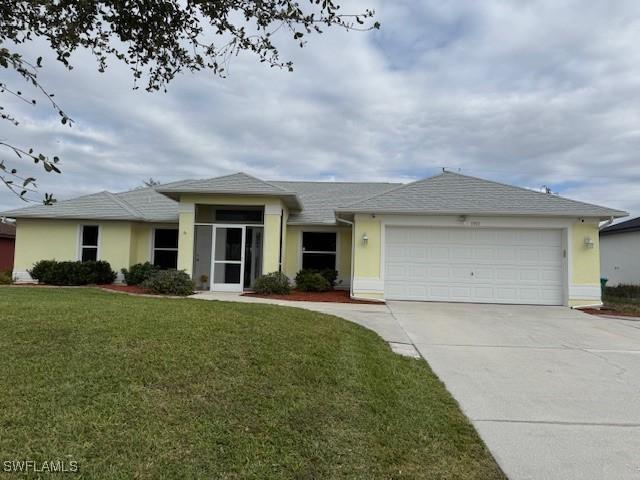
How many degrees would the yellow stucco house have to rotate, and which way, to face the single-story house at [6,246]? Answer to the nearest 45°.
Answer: approximately 135° to its right

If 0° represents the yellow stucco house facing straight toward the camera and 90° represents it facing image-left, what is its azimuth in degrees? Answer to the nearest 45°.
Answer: approximately 0°

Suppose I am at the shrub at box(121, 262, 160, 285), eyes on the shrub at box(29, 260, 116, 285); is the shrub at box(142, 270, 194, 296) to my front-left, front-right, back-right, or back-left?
back-left

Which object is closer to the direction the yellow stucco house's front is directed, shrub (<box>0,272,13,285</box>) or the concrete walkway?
the concrete walkway

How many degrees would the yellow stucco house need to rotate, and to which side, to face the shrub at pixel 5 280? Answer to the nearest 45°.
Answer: approximately 90° to its right

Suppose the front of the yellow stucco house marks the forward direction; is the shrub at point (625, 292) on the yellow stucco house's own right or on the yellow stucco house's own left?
on the yellow stucco house's own left

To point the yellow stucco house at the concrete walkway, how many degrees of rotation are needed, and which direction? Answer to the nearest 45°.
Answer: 0° — it already faces it

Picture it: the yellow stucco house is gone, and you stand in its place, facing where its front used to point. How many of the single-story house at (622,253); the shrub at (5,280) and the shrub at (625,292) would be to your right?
1

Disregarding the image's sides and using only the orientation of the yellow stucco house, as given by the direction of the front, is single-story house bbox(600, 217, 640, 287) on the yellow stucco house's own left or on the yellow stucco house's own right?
on the yellow stucco house's own left
